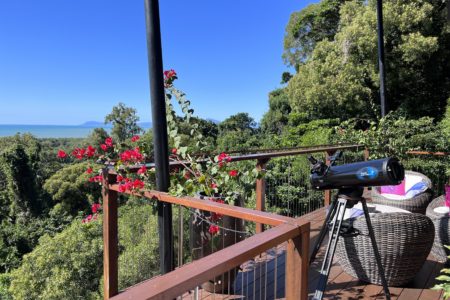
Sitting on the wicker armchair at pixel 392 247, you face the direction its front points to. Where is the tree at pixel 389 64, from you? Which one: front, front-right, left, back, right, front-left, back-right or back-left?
front-right

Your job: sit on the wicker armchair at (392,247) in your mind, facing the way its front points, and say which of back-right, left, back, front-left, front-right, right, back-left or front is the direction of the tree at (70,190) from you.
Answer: front

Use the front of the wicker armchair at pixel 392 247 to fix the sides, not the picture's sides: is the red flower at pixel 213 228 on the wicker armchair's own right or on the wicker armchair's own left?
on the wicker armchair's own left

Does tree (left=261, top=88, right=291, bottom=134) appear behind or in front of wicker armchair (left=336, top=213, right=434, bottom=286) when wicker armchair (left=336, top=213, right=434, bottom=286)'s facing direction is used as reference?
in front

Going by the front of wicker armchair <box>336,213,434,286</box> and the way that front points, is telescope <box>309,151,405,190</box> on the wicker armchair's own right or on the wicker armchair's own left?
on the wicker armchair's own left

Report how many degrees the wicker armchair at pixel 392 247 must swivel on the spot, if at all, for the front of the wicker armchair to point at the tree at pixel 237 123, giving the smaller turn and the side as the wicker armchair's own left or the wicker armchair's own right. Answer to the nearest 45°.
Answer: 0° — it already faces it

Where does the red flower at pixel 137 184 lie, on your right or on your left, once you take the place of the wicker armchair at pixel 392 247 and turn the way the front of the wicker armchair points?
on your left

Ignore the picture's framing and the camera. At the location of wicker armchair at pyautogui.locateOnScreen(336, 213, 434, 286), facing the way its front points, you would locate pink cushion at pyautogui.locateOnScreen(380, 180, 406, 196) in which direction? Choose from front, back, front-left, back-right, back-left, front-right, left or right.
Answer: front-right

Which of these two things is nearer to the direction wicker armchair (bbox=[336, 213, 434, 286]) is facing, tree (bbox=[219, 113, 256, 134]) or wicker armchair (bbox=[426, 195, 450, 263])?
the tree

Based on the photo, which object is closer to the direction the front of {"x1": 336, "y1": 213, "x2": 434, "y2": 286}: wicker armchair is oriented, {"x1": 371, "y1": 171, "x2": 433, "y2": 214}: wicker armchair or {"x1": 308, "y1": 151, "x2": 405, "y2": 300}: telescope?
the wicker armchair

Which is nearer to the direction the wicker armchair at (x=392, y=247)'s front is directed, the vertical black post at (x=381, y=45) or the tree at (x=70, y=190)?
the tree

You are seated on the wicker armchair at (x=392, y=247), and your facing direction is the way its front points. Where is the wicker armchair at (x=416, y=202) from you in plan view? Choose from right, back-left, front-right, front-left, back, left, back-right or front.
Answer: front-right

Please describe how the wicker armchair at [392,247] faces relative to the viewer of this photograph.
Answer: facing away from the viewer and to the left of the viewer

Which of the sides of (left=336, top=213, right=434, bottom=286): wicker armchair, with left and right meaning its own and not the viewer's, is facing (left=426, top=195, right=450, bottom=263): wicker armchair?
right
